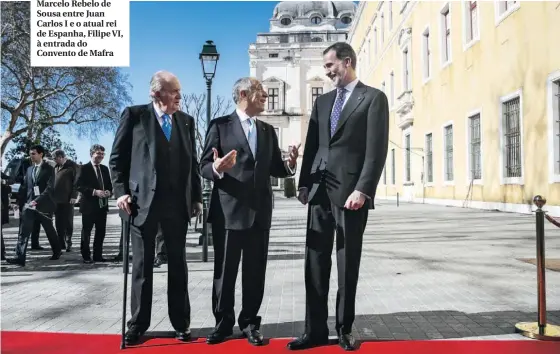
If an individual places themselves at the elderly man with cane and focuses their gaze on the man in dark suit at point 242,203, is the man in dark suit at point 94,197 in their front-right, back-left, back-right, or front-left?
back-left

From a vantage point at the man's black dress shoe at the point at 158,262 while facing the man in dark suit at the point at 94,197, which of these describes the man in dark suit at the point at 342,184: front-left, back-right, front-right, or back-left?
back-left

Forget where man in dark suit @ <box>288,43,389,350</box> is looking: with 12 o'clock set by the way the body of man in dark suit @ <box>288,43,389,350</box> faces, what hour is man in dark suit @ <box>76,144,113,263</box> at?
man in dark suit @ <box>76,144,113,263</box> is roughly at 3 o'clock from man in dark suit @ <box>288,43,389,350</box>.

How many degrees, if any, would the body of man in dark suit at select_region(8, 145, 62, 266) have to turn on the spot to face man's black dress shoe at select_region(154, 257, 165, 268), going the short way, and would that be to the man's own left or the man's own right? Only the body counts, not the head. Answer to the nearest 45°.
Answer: approximately 90° to the man's own left

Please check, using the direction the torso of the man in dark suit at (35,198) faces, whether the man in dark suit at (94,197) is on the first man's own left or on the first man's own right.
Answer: on the first man's own left
